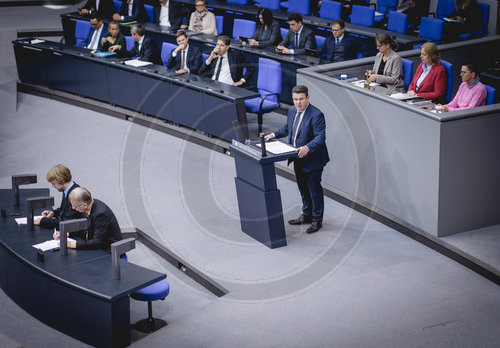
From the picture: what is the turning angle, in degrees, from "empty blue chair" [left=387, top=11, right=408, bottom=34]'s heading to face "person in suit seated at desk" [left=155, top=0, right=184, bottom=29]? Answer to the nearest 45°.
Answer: approximately 45° to its right

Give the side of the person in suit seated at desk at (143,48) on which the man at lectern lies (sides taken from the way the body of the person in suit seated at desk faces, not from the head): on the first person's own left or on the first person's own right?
on the first person's own left

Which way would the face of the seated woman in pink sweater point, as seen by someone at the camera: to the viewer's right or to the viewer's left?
to the viewer's left

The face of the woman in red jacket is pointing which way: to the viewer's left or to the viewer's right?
to the viewer's left

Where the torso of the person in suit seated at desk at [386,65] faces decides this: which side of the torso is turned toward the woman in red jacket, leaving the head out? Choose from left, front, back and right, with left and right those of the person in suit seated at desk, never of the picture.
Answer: left

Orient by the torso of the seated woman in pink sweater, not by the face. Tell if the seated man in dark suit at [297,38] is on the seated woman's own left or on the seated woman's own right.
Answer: on the seated woman's own right

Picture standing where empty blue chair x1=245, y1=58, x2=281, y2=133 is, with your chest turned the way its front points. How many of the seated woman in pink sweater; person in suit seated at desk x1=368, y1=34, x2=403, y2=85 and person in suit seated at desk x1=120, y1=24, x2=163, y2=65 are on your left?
2

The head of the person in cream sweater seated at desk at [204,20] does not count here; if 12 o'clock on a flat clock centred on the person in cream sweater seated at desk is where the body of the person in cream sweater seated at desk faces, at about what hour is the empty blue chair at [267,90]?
The empty blue chair is roughly at 10 o'clock from the person in cream sweater seated at desk.
